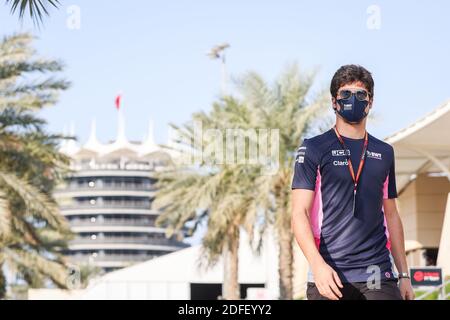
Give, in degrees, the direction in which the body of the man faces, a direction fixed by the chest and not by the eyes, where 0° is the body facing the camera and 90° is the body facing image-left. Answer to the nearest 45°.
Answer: approximately 0°

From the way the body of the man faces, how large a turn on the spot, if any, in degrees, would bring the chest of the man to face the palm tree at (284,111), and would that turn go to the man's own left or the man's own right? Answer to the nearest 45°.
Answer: approximately 180°

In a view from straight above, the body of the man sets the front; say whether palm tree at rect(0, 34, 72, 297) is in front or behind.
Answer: behind

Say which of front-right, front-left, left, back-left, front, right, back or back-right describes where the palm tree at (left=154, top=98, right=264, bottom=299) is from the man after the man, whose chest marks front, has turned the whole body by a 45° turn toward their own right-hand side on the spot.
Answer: back-right

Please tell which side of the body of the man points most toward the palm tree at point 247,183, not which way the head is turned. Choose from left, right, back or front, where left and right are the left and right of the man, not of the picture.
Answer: back
